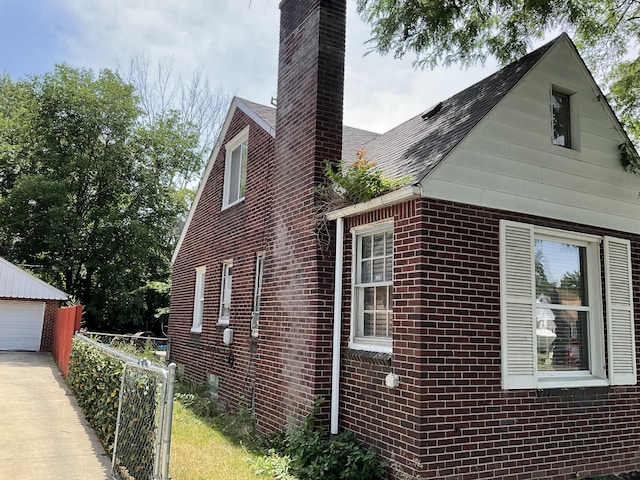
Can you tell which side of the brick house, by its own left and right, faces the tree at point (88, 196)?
back

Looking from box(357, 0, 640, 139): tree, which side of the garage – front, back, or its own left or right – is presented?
front

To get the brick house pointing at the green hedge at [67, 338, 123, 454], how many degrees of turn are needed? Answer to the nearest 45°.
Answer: approximately 135° to its right

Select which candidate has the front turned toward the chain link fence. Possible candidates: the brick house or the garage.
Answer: the garage

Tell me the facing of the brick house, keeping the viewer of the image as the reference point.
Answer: facing the viewer and to the right of the viewer

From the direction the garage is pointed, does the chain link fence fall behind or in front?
in front

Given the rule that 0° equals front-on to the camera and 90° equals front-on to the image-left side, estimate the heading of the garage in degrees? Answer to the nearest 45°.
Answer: approximately 0°

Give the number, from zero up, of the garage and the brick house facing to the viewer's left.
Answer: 0

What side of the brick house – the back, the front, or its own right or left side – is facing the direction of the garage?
back

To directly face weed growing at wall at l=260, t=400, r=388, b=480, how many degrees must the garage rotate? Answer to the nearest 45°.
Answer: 0° — it already faces it

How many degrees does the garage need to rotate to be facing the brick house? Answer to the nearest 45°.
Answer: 0° — it already faces it

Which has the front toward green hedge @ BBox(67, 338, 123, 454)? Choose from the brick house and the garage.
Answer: the garage

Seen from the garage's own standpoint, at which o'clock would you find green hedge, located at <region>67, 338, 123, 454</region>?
The green hedge is roughly at 12 o'clock from the garage.

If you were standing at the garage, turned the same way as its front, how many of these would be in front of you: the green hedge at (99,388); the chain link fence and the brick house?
3
